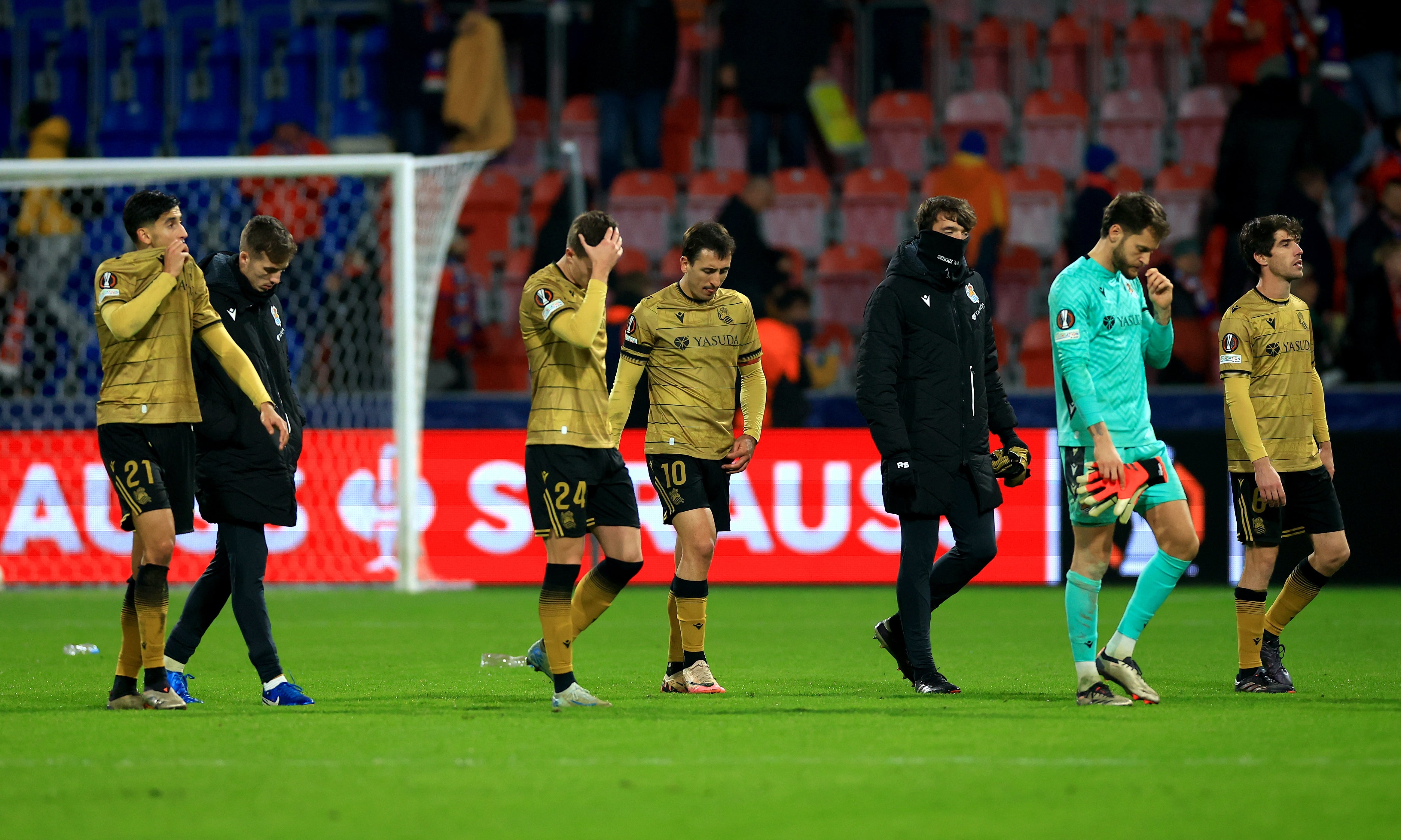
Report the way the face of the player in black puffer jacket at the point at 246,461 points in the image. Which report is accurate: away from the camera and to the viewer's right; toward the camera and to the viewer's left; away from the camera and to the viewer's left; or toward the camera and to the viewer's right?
toward the camera and to the viewer's right

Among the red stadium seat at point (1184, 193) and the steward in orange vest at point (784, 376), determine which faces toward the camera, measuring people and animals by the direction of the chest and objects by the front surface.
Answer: the red stadium seat

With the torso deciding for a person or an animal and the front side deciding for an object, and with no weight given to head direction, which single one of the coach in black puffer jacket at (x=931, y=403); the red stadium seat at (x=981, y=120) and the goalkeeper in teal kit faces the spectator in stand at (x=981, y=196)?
the red stadium seat

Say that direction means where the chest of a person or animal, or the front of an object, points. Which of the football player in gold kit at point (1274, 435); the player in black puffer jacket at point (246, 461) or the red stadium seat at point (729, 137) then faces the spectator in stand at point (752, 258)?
the red stadium seat

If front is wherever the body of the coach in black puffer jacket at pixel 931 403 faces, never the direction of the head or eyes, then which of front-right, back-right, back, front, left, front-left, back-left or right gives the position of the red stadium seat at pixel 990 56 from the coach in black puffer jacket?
back-left

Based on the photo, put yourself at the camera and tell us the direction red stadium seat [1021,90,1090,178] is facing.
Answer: facing the viewer

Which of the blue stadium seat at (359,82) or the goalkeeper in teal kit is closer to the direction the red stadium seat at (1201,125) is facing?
the goalkeeper in teal kit

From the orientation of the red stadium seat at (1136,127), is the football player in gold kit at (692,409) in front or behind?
in front

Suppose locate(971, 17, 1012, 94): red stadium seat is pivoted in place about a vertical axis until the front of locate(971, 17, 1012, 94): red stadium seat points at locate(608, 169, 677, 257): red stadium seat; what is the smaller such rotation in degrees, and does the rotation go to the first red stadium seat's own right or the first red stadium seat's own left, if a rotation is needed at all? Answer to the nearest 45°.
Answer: approximately 45° to the first red stadium seat's own right

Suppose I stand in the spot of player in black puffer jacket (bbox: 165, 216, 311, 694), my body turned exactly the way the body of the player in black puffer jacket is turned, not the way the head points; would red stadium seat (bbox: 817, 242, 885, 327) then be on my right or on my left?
on my left

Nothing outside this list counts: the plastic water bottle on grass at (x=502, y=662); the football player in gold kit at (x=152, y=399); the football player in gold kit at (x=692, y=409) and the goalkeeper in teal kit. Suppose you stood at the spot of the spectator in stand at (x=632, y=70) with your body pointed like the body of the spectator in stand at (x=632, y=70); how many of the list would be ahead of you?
4

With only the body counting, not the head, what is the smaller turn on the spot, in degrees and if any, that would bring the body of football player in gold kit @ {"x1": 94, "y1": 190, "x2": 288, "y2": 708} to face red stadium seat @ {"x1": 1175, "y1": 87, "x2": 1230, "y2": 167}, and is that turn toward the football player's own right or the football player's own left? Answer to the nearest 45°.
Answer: approximately 90° to the football player's own left

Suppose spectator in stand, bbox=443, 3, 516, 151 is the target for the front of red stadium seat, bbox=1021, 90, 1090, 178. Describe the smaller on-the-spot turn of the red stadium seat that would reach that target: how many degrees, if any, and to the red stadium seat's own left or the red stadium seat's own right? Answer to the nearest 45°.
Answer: approximately 90° to the red stadium seat's own right

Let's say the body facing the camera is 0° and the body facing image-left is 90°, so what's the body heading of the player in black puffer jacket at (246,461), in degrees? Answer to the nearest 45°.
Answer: approximately 315°

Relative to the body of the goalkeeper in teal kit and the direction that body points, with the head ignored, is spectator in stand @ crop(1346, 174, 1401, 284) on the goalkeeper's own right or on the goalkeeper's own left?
on the goalkeeper's own left

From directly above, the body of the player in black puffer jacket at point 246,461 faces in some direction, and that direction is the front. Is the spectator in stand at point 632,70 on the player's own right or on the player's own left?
on the player's own left

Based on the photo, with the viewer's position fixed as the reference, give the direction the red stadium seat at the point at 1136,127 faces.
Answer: facing the viewer

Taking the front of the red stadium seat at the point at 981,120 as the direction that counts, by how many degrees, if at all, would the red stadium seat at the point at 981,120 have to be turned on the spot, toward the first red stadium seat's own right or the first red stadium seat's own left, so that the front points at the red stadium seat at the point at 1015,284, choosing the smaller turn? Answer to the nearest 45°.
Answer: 0° — it already faces it

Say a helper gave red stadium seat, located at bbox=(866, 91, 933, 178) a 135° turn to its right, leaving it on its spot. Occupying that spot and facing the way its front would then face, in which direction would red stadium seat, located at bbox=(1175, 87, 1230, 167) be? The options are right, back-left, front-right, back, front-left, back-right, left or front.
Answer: back-right

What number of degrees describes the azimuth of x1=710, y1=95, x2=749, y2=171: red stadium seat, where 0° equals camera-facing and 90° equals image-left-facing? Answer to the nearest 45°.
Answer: approximately 0°
